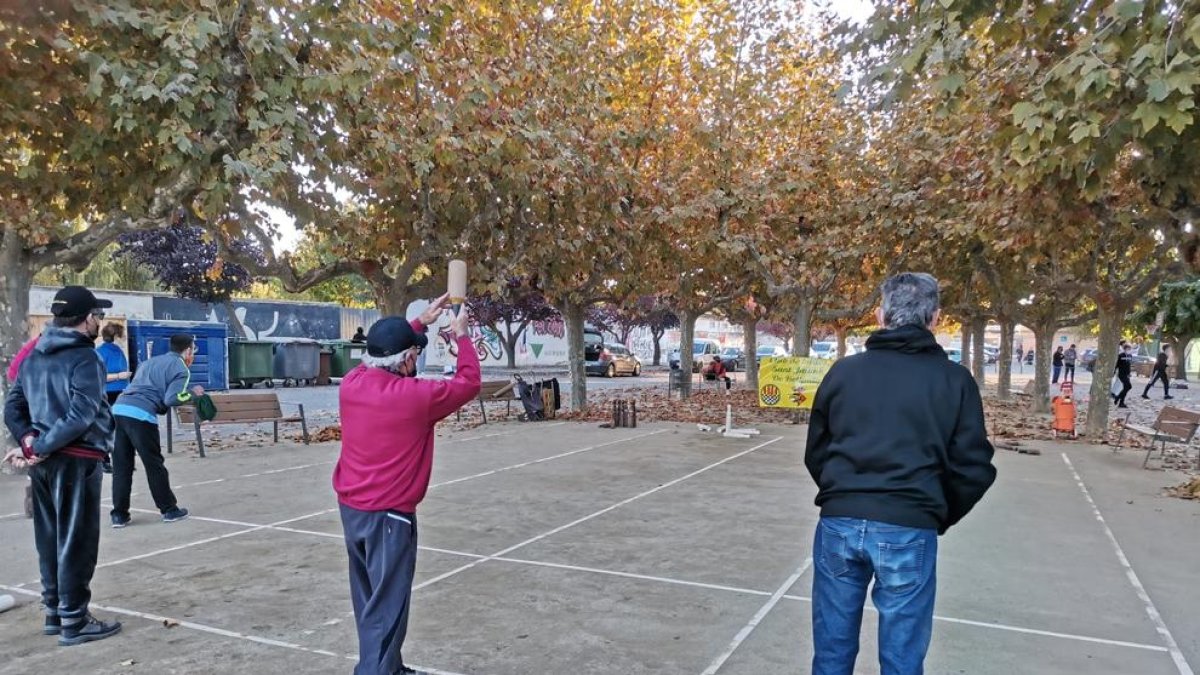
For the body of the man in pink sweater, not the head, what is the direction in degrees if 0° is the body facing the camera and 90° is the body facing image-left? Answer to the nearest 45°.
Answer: approximately 225°

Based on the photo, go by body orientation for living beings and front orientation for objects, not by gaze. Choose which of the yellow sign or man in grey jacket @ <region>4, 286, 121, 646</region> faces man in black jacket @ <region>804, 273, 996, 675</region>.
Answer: the yellow sign

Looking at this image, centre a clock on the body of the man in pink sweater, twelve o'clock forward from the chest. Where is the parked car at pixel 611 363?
The parked car is roughly at 11 o'clock from the man in pink sweater.

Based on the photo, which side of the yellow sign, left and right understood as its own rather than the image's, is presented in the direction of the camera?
front

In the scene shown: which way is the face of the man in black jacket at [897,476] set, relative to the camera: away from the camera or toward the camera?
away from the camera

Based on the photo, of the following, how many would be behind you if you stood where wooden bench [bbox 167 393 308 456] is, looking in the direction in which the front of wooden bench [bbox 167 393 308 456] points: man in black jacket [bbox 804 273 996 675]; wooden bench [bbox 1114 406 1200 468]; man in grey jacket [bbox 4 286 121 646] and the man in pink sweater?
0

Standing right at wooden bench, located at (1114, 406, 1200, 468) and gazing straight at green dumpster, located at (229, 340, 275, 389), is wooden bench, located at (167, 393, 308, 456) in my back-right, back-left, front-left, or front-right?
front-left

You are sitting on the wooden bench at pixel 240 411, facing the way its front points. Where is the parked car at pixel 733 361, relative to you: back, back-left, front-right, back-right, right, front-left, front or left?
left

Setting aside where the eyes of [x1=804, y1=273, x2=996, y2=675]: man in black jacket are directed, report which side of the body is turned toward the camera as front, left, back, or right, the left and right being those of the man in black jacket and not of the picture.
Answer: back

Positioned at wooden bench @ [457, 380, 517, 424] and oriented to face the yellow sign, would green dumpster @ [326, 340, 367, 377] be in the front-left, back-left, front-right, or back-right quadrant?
back-left

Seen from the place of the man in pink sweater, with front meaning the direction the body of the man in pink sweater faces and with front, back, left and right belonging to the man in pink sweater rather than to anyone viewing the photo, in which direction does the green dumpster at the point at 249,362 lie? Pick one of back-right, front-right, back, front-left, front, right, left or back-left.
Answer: front-left

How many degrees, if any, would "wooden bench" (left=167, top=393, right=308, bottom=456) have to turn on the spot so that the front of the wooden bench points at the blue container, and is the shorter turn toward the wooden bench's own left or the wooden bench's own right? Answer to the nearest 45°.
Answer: approximately 135° to the wooden bench's own left

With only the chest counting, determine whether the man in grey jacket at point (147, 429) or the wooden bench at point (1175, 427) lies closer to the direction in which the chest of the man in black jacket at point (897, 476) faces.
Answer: the wooden bench

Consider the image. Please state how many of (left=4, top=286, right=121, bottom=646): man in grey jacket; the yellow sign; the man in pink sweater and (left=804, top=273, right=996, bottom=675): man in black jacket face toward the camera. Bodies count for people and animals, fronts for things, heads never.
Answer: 1

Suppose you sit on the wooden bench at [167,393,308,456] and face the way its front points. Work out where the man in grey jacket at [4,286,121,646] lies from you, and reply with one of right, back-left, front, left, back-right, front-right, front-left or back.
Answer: front-right

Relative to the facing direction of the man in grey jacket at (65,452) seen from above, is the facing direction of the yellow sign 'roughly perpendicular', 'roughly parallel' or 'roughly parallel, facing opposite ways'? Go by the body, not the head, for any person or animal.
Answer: roughly parallel, facing opposite ways

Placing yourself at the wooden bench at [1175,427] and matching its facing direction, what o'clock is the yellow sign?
The yellow sign is roughly at 2 o'clock from the wooden bench.

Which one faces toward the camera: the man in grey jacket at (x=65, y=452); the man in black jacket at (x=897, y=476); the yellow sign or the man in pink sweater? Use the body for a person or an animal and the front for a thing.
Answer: the yellow sign

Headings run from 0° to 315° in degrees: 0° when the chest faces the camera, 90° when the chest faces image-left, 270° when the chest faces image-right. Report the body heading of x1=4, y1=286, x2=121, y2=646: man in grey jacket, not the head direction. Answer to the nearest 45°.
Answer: approximately 225°
